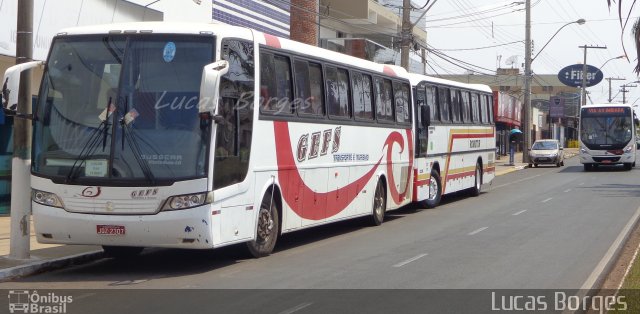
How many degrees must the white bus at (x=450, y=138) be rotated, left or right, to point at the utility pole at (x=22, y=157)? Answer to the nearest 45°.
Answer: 0° — it already faces it

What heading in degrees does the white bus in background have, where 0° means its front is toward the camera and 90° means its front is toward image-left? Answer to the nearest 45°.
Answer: approximately 0°

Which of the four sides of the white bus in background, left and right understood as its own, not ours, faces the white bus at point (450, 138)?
front

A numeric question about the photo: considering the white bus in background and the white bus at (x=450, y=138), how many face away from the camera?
0

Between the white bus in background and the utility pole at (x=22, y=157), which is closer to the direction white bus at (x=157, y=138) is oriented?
the utility pole
